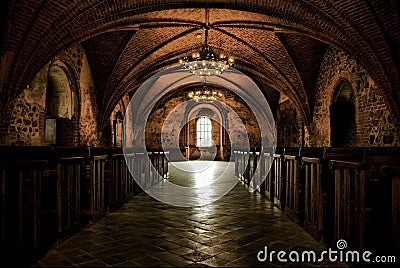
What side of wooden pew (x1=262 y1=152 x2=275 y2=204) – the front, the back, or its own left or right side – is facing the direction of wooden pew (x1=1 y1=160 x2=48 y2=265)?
back

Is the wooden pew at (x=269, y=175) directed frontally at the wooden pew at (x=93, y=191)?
no

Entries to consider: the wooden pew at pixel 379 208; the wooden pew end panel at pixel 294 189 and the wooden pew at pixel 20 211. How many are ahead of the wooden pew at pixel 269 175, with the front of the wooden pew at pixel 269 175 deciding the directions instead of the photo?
0

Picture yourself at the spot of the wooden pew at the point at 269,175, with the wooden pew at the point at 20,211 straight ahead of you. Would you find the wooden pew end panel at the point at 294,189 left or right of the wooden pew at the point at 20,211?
left

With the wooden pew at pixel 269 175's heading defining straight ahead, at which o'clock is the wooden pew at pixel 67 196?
the wooden pew at pixel 67 196 is roughly at 7 o'clock from the wooden pew at pixel 269 175.

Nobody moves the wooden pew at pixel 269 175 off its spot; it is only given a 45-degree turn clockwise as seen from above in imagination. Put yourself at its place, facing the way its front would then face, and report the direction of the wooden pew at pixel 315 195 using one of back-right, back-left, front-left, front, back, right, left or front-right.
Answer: back-right

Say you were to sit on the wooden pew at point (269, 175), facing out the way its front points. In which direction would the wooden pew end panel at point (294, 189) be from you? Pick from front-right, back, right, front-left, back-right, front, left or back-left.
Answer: back

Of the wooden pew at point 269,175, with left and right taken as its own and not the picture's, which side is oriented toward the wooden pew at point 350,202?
back

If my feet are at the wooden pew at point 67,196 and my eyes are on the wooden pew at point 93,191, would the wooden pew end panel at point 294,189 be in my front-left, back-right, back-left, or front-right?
front-right

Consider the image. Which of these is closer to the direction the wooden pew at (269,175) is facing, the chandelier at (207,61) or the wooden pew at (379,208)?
the chandelier

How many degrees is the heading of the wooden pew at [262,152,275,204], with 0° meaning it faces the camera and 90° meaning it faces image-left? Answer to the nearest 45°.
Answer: approximately 180°

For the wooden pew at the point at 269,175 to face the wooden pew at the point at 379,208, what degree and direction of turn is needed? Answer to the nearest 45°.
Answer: approximately 180°

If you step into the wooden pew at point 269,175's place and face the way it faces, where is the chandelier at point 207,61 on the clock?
The chandelier is roughly at 11 o'clock from the wooden pew.
